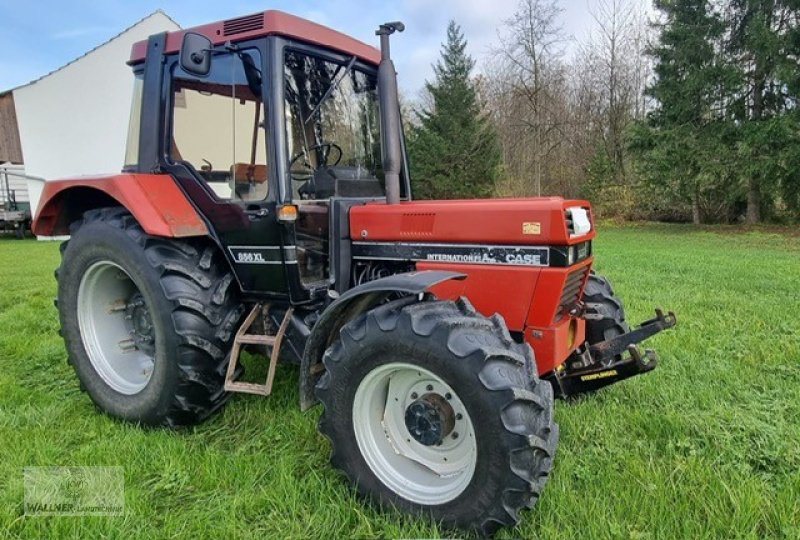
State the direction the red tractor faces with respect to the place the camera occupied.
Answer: facing the viewer and to the right of the viewer
